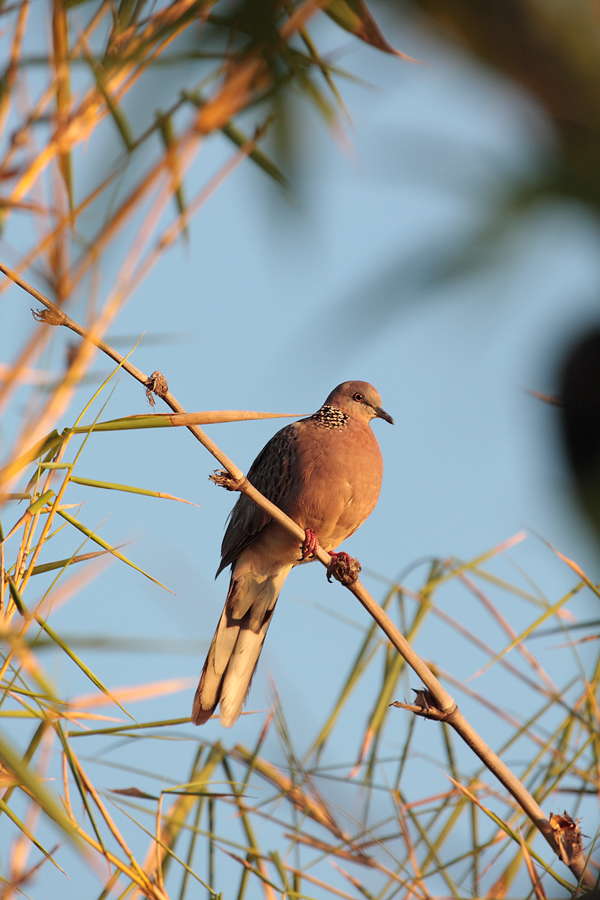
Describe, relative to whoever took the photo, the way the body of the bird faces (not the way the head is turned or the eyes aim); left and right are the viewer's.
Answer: facing the viewer and to the right of the viewer
